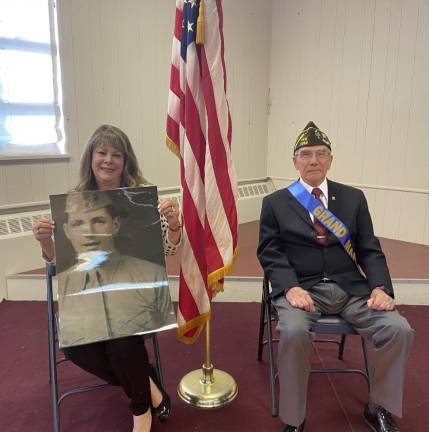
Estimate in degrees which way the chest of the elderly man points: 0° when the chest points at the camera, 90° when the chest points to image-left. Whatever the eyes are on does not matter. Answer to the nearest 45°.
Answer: approximately 0°

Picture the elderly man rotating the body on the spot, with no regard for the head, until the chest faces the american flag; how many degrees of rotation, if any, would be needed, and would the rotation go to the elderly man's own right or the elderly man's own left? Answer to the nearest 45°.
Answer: approximately 90° to the elderly man's own right

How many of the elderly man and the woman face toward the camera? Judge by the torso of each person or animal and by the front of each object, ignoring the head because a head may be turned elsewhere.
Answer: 2

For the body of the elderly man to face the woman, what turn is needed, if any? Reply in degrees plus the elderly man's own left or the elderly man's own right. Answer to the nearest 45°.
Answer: approximately 45° to the elderly man's own right
